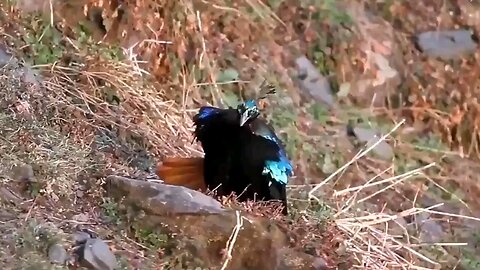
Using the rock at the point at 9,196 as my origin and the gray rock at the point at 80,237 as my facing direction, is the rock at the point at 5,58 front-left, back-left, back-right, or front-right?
back-left

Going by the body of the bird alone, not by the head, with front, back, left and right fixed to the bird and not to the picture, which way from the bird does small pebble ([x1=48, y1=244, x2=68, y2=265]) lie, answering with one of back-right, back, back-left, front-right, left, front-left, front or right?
right

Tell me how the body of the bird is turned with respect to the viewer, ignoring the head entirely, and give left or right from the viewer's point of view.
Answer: facing the viewer and to the right of the viewer

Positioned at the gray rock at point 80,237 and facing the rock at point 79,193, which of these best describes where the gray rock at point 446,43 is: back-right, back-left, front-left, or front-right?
front-right

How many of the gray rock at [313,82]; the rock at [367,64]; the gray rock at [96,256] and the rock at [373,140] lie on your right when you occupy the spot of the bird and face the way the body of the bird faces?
1

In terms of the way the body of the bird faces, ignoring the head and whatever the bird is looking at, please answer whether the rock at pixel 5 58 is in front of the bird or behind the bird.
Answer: behind

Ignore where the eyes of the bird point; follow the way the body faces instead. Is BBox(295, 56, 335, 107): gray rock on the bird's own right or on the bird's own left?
on the bird's own left
